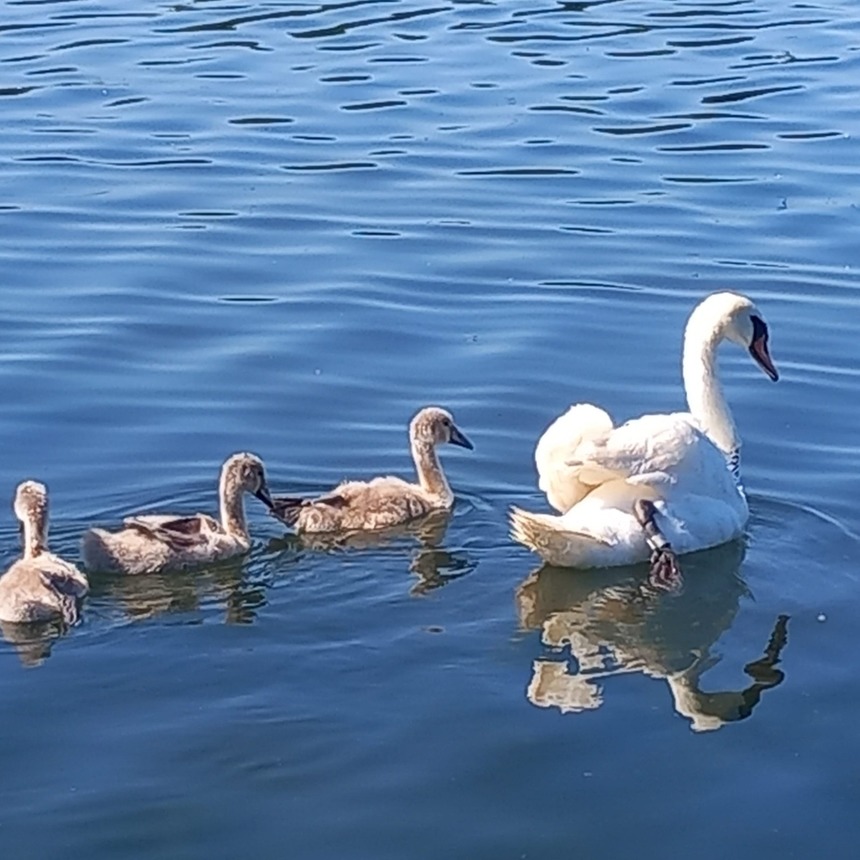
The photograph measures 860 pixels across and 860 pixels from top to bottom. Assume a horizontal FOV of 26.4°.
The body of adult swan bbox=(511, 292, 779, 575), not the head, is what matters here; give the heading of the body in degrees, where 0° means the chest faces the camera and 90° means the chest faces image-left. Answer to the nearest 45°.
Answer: approximately 270°
